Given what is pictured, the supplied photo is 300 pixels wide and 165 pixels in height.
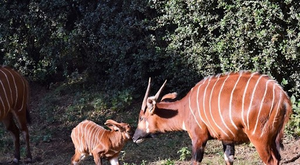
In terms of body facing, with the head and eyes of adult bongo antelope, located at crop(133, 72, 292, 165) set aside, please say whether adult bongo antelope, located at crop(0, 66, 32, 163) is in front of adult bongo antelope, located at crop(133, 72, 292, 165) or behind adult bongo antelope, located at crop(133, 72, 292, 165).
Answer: in front

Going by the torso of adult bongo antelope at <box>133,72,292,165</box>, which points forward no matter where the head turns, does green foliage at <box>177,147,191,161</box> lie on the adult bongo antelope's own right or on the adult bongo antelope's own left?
on the adult bongo antelope's own right

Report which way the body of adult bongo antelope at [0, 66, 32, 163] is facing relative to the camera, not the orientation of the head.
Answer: to the viewer's left

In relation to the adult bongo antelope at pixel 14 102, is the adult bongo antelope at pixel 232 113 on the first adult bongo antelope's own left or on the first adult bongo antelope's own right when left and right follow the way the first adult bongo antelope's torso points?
on the first adult bongo antelope's own left

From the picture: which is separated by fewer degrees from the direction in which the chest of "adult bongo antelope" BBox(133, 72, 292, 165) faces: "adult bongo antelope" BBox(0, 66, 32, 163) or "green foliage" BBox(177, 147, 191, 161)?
the adult bongo antelope

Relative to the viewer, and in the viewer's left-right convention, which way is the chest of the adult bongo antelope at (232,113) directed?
facing to the left of the viewer

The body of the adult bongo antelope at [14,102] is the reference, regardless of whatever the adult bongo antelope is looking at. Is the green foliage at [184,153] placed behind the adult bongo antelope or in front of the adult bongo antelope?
behind

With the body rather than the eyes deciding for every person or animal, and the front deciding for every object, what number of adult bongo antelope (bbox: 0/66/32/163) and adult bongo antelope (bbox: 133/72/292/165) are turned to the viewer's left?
2
